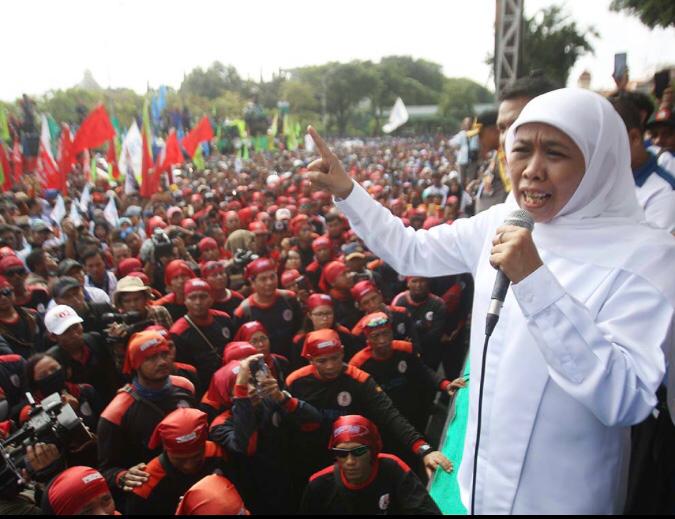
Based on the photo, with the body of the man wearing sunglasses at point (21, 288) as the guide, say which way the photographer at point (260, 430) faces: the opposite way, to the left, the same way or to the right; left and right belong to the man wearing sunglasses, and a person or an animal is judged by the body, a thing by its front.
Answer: the same way

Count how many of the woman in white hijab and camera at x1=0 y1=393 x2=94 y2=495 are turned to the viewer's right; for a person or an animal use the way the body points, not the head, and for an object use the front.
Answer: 1

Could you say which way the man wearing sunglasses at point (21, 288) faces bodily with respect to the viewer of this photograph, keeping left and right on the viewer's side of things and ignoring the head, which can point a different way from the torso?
facing the viewer and to the right of the viewer

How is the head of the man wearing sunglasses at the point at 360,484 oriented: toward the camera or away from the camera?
toward the camera

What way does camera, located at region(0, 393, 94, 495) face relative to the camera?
to the viewer's right

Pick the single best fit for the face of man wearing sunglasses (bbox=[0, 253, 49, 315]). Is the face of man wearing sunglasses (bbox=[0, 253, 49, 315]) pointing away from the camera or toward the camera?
toward the camera

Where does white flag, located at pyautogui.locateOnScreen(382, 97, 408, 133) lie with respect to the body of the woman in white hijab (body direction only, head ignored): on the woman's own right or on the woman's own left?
on the woman's own right

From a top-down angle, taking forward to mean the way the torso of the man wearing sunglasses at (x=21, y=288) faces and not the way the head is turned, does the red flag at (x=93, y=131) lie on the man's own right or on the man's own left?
on the man's own left

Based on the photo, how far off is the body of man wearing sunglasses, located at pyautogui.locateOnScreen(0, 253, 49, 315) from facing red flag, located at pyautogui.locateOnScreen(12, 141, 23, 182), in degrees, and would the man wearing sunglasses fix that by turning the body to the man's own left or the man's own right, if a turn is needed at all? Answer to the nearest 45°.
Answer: approximately 135° to the man's own left

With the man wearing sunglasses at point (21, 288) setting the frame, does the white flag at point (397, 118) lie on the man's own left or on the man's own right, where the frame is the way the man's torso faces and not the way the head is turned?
on the man's own left

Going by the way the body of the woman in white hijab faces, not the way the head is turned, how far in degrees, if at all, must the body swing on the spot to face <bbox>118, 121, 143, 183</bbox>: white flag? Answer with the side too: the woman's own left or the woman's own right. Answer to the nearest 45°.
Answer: approximately 90° to the woman's own right

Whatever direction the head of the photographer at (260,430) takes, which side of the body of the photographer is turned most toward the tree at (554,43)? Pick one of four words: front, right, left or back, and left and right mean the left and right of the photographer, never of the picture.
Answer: left

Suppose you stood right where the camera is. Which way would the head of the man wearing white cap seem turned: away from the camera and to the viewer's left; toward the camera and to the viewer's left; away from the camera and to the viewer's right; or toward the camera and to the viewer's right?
toward the camera and to the viewer's right

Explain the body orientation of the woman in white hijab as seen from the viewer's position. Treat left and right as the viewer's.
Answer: facing the viewer and to the left of the viewer

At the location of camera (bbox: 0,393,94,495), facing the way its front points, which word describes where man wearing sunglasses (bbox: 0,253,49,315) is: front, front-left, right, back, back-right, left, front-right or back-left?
left
